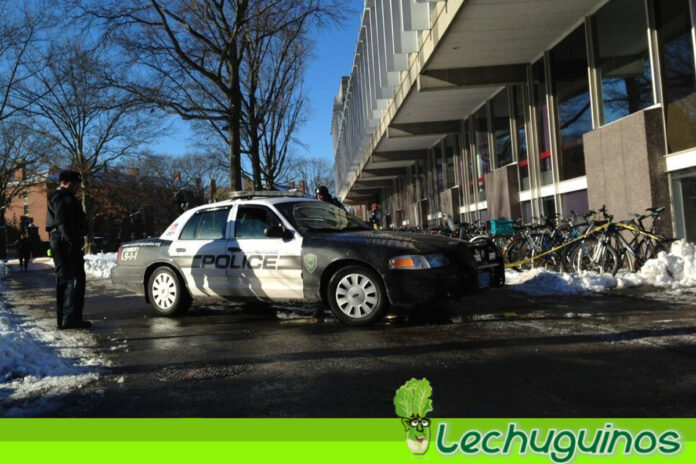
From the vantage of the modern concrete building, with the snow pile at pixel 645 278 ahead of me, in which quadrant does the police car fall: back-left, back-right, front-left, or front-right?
front-right

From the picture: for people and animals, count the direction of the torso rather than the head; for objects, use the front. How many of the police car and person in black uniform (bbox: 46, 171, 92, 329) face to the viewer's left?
0

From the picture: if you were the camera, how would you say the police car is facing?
facing the viewer and to the right of the viewer

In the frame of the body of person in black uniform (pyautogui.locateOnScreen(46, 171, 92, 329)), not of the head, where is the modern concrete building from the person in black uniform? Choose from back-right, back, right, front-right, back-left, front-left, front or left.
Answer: front

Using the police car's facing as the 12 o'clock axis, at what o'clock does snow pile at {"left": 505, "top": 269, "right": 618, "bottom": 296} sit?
The snow pile is roughly at 10 o'clock from the police car.

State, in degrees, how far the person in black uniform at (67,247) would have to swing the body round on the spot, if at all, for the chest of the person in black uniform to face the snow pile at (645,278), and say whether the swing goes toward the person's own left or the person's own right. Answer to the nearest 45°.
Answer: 0° — they already face it

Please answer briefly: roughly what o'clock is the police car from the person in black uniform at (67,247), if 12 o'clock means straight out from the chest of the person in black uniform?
The police car is roughly at 1 o'clock from the person in black uniform.

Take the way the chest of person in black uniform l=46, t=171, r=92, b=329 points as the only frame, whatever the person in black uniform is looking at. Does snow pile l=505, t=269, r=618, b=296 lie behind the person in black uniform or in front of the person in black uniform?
in front

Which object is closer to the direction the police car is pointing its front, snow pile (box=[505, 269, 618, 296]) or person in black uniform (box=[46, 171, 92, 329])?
the snow pile

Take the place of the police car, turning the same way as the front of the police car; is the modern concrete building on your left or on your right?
on your left

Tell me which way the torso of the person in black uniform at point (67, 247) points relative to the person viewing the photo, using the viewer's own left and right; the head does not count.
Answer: facing to the right of the viewer
